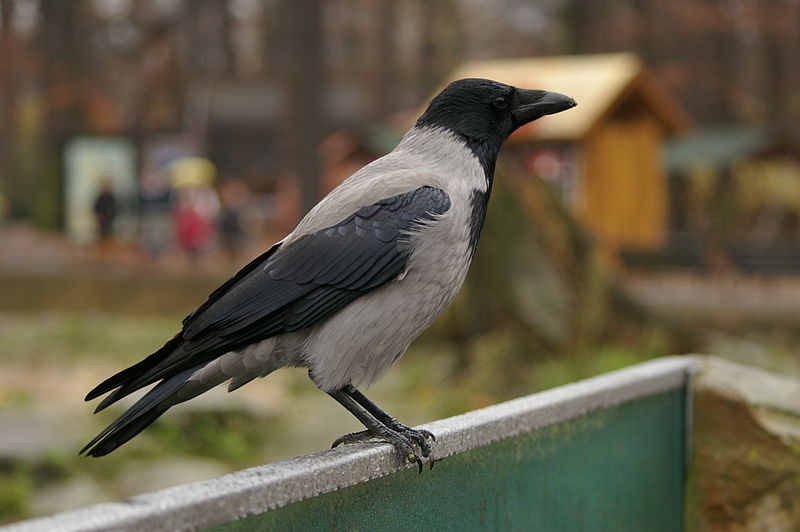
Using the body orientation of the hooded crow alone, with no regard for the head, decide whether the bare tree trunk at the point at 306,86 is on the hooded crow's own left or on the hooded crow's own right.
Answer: on the hooded crow's own left

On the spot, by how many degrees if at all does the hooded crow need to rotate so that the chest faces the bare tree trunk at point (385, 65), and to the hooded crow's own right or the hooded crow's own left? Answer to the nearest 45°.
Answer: approximately 90° to the hooded crow's own left

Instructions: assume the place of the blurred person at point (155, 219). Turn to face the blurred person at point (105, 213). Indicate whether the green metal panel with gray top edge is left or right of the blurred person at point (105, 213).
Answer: left

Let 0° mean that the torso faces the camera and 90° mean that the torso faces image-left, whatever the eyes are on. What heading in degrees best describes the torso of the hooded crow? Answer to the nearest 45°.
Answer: approximately 270°

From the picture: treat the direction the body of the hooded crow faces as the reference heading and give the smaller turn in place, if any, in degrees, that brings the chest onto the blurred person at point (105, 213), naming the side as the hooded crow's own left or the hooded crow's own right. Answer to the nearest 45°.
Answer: approximately 90° to the hooded crow's own left

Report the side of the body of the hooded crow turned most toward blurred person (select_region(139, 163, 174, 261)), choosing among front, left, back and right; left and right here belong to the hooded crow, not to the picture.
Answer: left

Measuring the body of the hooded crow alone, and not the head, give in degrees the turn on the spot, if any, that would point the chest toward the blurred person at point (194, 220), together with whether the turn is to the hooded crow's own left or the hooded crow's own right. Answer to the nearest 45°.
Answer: approximately 90° to the hooded crow's own left

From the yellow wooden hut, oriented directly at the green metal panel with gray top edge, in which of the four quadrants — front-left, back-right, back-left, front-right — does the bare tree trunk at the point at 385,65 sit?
back-right
